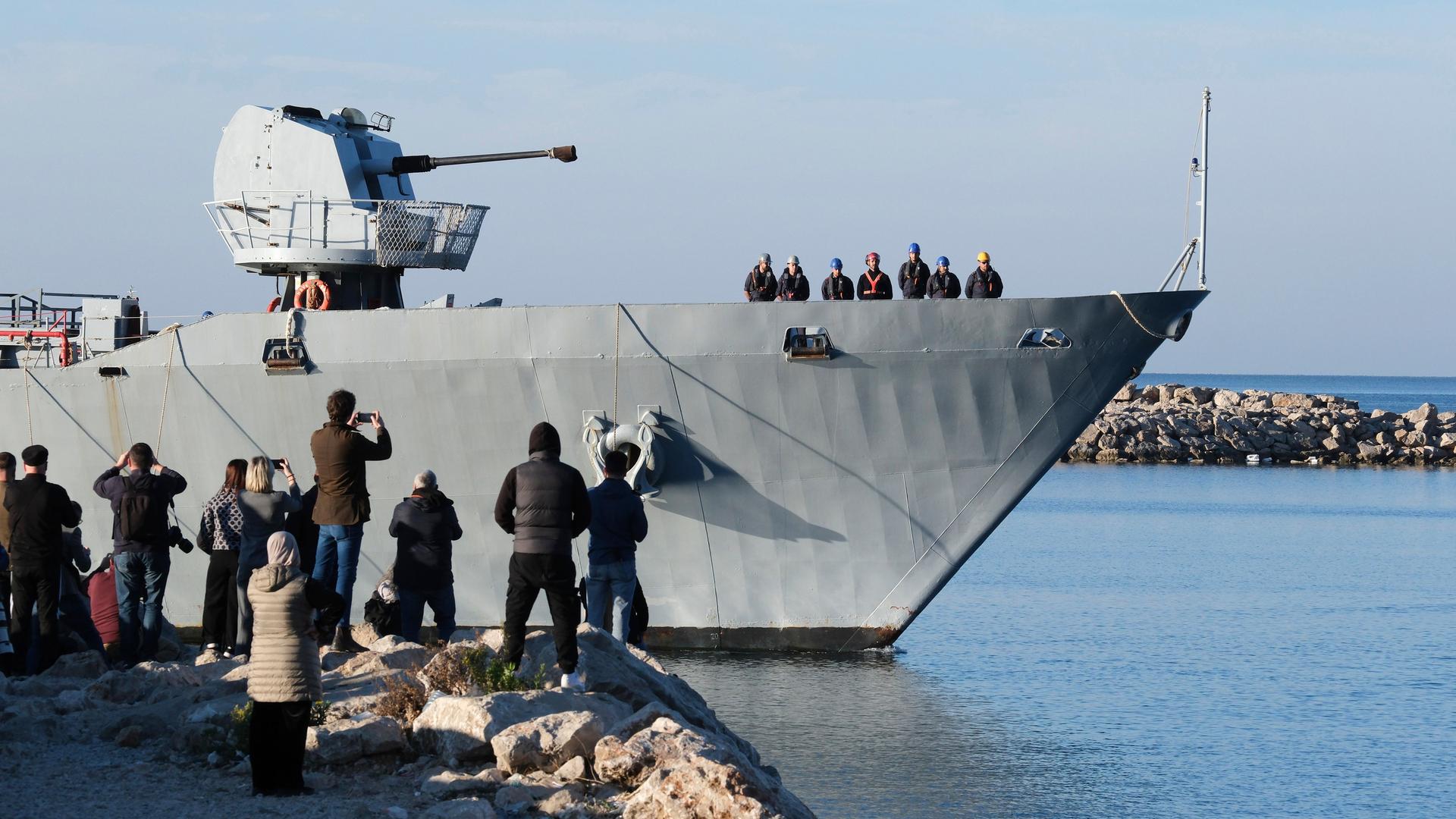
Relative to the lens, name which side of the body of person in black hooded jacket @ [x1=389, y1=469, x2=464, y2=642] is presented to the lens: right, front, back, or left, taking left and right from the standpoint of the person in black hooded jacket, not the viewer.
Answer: back

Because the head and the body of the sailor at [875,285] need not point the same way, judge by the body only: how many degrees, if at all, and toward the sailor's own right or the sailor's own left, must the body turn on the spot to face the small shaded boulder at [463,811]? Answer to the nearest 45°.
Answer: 0° — they already face it

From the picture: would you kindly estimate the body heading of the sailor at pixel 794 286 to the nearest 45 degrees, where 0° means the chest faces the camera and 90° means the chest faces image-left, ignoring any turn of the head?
approximately 0°

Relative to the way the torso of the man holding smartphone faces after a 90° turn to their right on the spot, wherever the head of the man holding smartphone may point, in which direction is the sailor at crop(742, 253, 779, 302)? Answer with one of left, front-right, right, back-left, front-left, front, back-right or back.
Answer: left

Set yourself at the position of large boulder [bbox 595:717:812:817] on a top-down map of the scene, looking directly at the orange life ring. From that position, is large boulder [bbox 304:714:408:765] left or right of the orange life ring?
left

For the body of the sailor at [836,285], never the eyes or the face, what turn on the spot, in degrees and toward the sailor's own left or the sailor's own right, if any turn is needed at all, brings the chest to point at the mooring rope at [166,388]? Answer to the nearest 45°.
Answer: approximately 90° to the sailor's own right

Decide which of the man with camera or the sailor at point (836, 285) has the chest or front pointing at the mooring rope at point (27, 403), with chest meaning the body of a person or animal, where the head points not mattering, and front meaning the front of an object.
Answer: the man with camera

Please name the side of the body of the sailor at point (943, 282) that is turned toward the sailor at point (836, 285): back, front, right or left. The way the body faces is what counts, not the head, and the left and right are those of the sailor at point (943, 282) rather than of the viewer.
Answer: right

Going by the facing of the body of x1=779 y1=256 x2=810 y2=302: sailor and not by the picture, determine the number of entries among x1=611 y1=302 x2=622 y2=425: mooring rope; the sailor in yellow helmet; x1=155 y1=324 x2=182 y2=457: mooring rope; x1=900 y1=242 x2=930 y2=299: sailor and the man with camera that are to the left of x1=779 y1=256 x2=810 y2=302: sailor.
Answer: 2

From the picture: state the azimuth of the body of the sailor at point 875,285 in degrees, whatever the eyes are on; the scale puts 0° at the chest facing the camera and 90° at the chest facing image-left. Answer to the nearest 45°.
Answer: approximately 0°

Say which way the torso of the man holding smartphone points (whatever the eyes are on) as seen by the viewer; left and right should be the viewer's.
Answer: facing away from the viewer and to the right of the viewer

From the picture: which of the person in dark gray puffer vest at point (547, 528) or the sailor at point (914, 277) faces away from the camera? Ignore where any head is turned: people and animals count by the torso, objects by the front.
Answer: the person in dark gray puffer vest

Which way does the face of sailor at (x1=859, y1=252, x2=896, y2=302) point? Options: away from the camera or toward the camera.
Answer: toward the camera

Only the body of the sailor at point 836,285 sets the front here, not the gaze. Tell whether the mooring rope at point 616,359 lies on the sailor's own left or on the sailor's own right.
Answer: on the sailor's own right

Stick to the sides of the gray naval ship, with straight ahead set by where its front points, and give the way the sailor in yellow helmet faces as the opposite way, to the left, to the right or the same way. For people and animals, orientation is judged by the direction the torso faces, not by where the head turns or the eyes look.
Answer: to the right

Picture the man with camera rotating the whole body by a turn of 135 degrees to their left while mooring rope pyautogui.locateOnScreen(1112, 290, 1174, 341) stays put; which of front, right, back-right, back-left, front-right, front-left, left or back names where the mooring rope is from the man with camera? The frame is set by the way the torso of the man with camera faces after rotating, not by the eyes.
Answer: back-left

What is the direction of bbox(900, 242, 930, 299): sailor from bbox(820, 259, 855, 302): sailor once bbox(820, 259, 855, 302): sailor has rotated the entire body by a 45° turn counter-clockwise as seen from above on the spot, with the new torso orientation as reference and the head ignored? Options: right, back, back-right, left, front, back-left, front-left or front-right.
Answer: front-left
